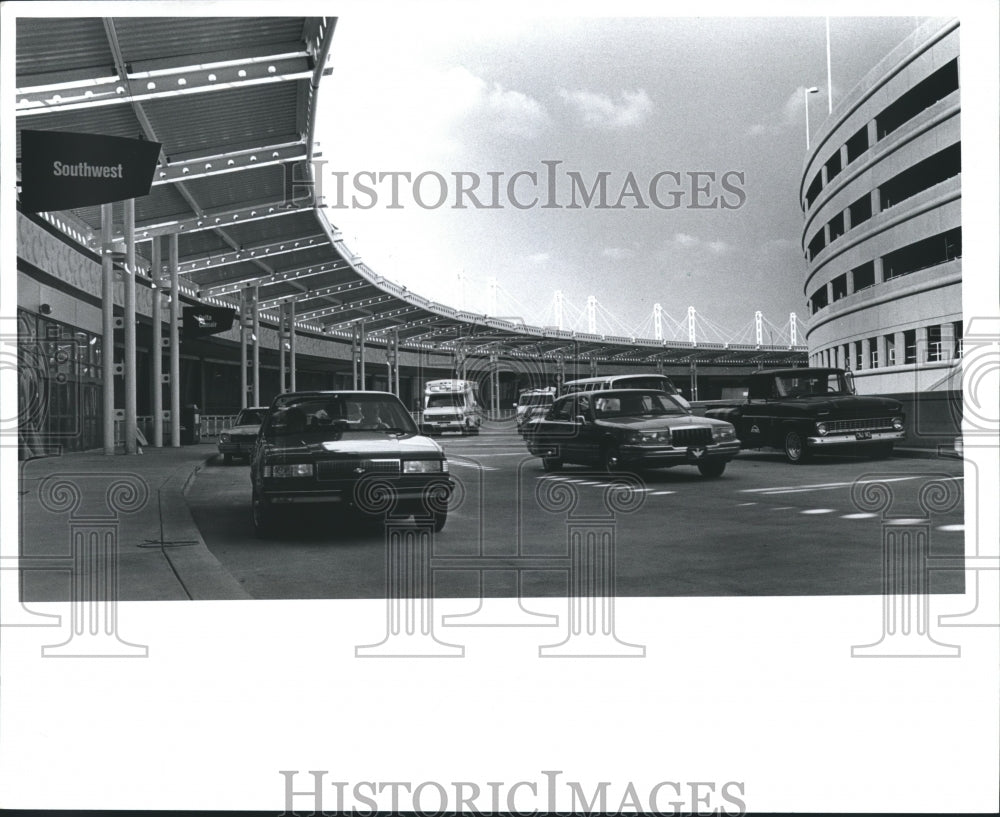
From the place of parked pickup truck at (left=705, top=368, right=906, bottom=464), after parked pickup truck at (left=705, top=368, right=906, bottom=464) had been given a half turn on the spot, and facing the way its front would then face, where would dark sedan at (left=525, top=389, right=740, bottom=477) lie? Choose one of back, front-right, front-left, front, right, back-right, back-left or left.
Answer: left

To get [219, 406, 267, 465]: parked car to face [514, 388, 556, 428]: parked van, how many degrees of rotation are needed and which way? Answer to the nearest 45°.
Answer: approximately 90° to its left

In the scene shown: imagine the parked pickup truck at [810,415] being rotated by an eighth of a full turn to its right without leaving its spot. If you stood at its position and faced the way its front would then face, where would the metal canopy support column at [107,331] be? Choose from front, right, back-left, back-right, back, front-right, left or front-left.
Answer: right

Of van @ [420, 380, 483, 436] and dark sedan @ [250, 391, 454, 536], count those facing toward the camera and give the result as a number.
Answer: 2

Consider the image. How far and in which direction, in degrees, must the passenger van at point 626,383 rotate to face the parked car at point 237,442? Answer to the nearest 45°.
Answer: approximately 135° to its right

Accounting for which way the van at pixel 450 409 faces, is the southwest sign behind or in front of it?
in front

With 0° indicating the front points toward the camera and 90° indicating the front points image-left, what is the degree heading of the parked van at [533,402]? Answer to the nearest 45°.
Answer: approximately 45°

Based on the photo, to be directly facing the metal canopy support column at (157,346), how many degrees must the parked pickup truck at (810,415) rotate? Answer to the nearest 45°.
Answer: approximately 135° to its right
